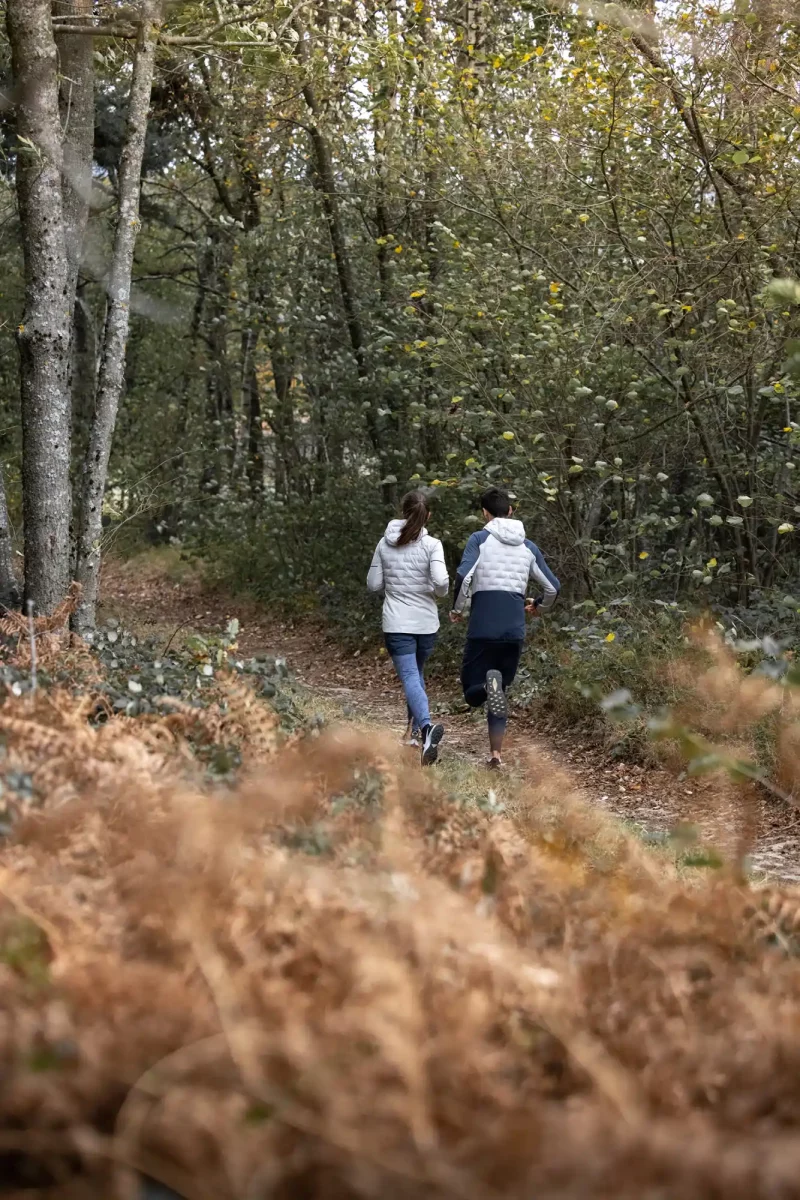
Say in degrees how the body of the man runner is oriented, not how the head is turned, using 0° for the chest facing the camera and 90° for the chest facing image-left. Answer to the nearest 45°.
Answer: approximately 180°

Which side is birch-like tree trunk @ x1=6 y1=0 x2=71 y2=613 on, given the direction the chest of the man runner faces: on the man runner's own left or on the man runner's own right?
on the man runner's own left

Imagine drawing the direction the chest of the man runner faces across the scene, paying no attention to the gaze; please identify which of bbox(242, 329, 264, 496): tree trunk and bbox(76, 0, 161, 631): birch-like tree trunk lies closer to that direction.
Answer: the tree trunk

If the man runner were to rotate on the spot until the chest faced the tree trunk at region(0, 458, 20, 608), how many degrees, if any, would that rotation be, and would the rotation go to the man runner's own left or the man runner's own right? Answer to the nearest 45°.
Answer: approximately 90° to the man runner's own left

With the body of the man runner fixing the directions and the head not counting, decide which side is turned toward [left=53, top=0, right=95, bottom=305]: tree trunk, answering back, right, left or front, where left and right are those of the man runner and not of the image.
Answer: left

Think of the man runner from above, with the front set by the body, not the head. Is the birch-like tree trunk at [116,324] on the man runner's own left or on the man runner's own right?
on the man runner's own left

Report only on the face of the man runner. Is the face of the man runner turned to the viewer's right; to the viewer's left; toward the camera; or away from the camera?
away from the camera

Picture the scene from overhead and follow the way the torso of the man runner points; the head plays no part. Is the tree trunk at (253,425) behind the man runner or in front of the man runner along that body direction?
in front
